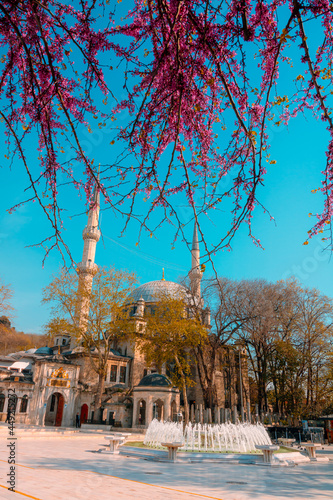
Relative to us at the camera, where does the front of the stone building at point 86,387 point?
facing the viewer
